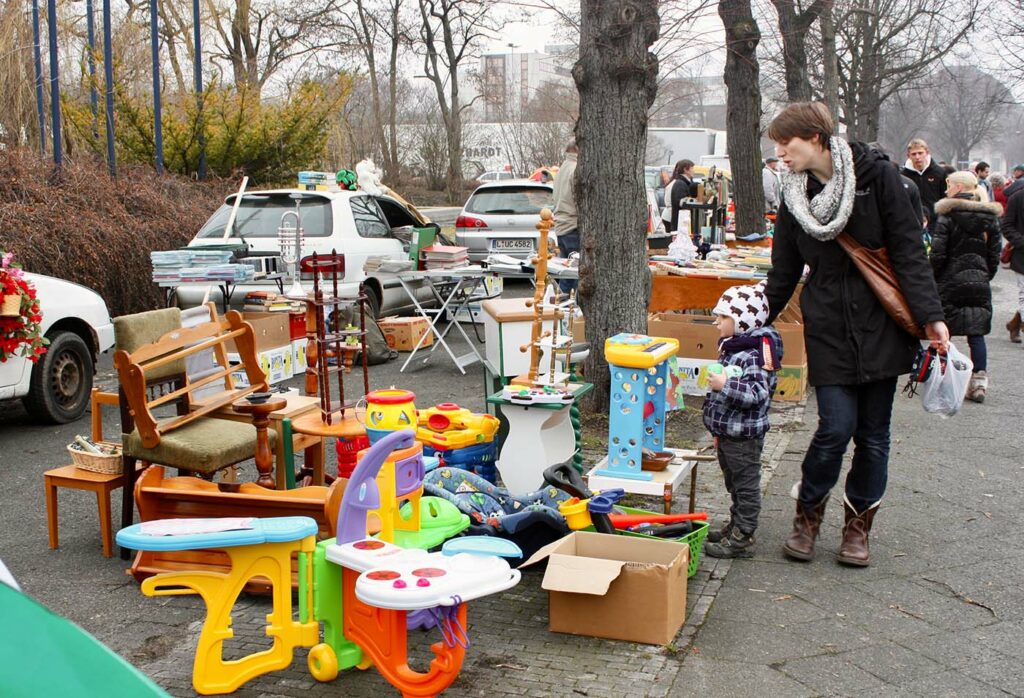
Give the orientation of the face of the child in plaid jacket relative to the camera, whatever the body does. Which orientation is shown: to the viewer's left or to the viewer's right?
to the viewer's left

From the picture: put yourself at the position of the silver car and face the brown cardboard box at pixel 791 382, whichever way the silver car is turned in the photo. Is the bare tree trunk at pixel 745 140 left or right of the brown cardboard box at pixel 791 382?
left

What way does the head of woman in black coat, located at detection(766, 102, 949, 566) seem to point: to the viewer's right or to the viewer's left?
to the viewer's left

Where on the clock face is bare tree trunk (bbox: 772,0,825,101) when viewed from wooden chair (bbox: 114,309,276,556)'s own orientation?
The bare tree trunk is roughly at 9 o'clock from the wooden chair.

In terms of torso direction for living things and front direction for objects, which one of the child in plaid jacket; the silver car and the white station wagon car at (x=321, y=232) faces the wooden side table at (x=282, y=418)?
the child in plaid jacket

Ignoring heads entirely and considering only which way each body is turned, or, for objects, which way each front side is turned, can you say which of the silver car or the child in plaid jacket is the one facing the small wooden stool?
the child in plaid jacket

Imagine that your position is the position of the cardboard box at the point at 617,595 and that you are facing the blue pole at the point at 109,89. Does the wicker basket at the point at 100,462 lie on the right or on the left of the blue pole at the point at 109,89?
left

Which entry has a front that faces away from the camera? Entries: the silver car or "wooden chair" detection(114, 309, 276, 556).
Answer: the silver car

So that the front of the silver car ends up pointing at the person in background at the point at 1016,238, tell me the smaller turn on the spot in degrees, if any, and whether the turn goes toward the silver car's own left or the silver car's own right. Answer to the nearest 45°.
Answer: approximately 135° to the silver car's own right

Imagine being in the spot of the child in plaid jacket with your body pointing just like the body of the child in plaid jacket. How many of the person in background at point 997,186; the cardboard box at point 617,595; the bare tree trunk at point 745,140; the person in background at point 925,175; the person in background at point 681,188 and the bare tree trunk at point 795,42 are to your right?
5

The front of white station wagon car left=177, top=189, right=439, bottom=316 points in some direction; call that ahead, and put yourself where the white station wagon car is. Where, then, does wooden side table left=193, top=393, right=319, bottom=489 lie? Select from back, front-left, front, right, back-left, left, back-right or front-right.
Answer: back-right

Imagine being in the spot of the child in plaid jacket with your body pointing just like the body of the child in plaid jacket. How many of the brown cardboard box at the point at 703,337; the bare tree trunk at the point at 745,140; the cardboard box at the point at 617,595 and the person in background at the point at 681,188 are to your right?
3

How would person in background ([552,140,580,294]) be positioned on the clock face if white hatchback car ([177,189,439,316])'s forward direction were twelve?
The person in background is roughly at 3 o'clock from the white hatchback car.

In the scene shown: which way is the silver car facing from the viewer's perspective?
away from the camera

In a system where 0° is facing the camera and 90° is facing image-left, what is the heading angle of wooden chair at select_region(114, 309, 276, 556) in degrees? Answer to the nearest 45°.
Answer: approximately 315°

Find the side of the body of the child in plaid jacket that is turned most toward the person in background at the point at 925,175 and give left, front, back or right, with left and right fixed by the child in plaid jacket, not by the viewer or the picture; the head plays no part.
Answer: right
